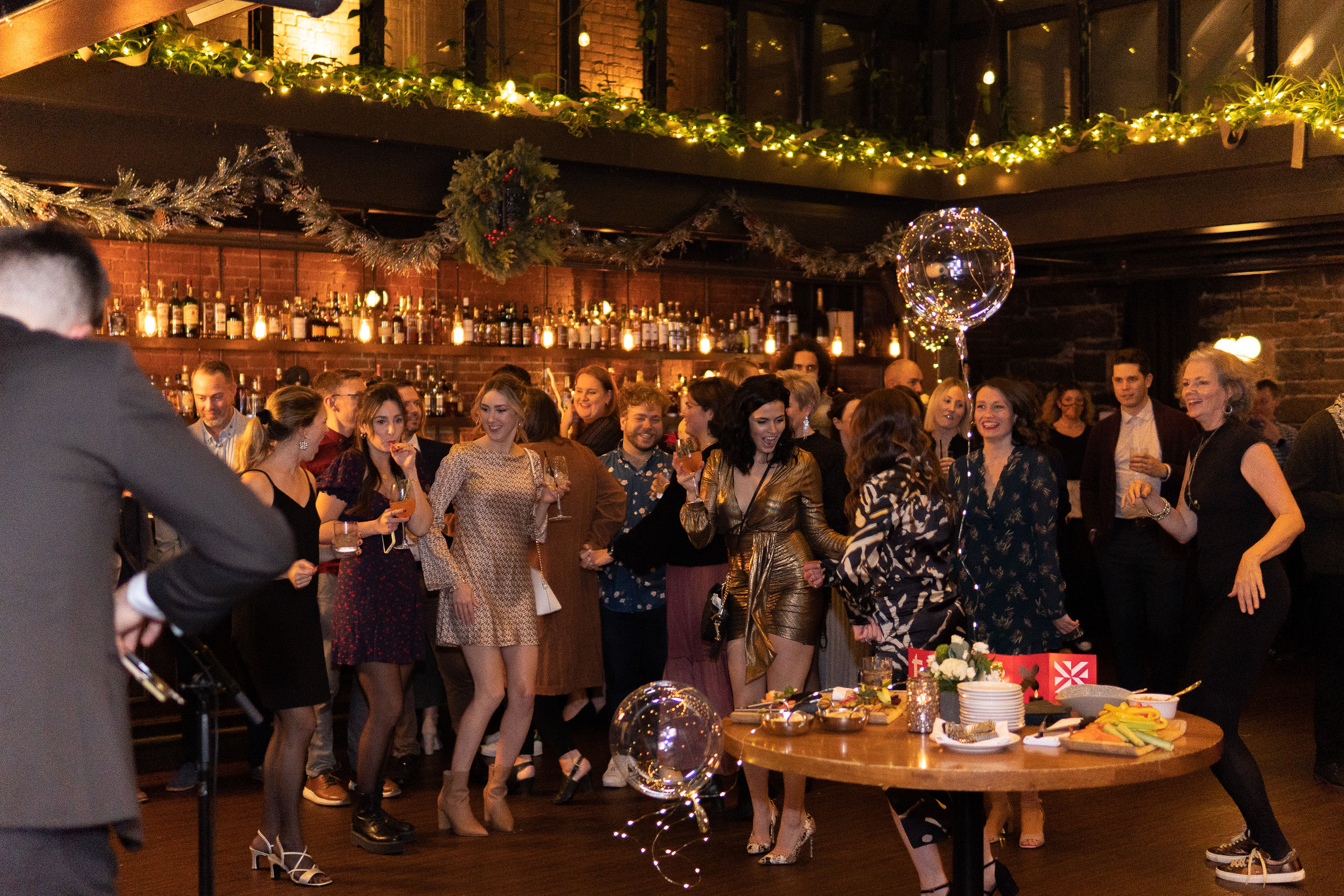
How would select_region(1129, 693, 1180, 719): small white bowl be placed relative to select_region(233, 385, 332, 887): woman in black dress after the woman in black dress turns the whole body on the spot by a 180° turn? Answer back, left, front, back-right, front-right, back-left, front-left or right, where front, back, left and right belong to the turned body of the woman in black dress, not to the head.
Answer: back

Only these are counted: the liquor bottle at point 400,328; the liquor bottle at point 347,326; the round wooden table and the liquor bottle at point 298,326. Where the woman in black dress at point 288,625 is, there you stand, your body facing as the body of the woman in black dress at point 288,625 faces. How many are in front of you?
1

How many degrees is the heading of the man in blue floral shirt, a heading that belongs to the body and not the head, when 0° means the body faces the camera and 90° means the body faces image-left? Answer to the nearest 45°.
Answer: approximately 0°

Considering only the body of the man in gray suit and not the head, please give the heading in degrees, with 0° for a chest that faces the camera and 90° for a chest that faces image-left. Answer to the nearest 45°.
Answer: approximately 180°

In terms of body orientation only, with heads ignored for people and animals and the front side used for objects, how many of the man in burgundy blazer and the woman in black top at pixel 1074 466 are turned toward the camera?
2

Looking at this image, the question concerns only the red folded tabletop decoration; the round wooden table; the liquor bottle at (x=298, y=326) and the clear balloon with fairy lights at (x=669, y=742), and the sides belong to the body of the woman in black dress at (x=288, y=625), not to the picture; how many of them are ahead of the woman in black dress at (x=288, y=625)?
3

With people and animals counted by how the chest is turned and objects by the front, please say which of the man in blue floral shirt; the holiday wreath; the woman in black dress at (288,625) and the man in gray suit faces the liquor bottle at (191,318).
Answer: the man in gray suit

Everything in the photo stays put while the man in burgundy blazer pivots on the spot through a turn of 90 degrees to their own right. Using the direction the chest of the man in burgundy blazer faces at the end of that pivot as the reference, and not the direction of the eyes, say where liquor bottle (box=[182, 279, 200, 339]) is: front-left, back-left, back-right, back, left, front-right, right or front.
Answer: front

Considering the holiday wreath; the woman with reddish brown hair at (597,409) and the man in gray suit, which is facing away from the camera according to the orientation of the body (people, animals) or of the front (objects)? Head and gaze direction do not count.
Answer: the man in gray suit

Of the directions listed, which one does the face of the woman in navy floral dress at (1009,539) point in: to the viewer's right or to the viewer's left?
to the viewer's left

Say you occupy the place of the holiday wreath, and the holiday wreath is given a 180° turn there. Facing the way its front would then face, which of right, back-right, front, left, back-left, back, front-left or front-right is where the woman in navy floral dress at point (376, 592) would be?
back

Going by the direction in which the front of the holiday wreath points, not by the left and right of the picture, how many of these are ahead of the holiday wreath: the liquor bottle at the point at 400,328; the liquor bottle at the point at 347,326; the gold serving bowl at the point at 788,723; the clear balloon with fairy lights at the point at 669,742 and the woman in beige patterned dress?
3

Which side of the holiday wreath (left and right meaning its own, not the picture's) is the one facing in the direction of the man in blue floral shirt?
front
